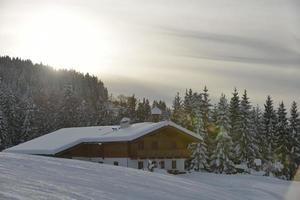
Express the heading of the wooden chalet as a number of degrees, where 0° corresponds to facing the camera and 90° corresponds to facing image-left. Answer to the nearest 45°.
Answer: approximately 315°
